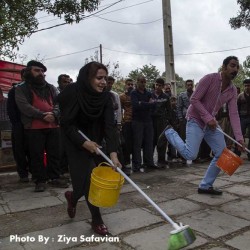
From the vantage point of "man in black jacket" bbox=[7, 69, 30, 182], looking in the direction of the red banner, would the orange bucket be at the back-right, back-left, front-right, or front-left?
back-right

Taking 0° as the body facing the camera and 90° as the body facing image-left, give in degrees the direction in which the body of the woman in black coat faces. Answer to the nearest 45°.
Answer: approximately 315°

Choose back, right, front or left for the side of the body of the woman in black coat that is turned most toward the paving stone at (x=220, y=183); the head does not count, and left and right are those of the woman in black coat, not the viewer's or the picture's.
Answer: left

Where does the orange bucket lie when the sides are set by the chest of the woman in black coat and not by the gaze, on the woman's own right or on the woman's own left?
on the woman's own left

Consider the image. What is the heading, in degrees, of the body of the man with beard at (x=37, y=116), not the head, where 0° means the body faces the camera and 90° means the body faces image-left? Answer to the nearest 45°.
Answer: approximately 315°
